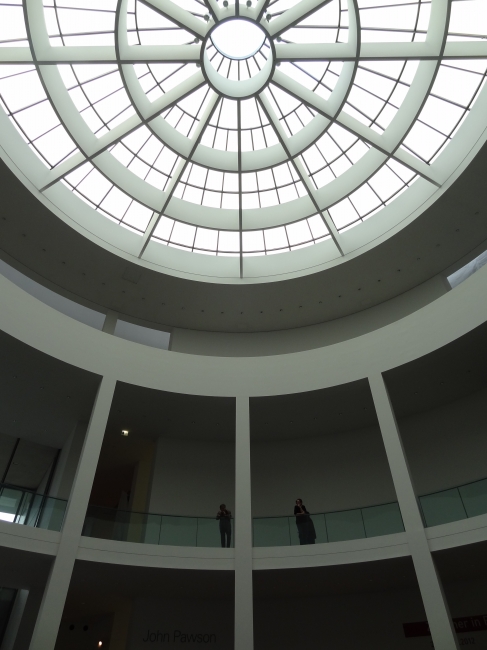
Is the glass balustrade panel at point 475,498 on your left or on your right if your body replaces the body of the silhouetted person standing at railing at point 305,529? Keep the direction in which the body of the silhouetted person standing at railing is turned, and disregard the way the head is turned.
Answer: on your left

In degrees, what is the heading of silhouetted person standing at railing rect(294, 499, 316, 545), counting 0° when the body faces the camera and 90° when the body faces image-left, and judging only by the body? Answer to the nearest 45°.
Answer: approximately 45°

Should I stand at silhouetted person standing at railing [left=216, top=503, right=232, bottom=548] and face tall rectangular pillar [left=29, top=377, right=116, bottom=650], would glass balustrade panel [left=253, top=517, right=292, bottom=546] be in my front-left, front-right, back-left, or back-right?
back-left

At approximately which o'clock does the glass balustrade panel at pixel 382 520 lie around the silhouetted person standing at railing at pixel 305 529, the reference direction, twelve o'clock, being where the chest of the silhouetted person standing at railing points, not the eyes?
The glass balustrade panel is roughly at 8 o'clock from the silhouetted person standing at railing.

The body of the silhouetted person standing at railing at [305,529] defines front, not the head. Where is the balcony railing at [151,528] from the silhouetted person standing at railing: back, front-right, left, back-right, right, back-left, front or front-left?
front-right

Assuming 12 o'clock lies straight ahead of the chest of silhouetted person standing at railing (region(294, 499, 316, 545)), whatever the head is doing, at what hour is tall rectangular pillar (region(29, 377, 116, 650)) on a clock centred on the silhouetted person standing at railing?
The tall rectangular pillar is roughly at 1 o'clock from the silhouetted person standing at railing.
